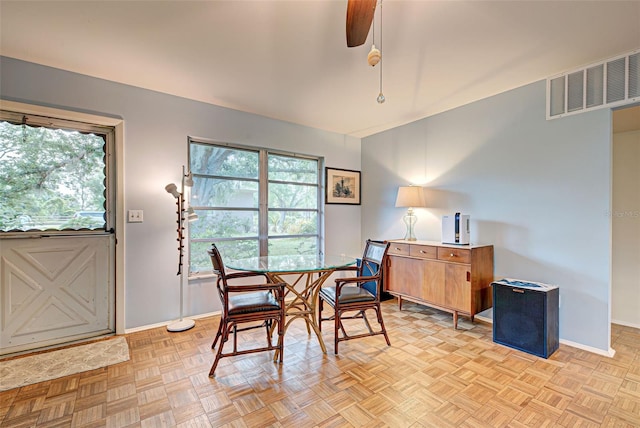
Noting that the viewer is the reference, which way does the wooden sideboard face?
facing the viewer and to the left of the viewer

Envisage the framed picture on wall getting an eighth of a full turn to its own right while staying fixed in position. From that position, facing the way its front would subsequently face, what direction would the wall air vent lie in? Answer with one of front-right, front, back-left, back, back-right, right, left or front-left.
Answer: front-left

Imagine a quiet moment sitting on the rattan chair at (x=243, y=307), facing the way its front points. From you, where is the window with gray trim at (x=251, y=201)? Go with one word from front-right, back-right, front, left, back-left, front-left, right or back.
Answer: left

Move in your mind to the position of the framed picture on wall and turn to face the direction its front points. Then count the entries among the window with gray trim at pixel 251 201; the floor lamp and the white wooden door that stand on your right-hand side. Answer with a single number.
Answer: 3

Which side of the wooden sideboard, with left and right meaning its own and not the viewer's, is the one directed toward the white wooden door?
front

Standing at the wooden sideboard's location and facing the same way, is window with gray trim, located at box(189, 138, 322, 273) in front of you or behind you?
in front

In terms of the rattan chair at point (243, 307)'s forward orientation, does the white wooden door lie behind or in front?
behind

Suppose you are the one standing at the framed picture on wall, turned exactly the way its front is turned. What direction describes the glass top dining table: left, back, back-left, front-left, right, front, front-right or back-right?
front-right

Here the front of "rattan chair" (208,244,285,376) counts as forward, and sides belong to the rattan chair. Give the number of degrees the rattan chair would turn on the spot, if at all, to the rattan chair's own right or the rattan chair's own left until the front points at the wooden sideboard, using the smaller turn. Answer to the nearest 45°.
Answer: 0° — it already faces it

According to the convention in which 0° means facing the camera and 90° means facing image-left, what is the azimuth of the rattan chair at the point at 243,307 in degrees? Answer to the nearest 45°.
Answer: approximately 270°

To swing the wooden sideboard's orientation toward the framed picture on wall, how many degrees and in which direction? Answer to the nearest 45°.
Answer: approximately 90° to its right

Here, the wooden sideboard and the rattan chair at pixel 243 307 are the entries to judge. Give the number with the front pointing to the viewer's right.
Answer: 1

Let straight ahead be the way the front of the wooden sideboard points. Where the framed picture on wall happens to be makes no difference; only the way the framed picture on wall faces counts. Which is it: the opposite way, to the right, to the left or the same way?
to the left

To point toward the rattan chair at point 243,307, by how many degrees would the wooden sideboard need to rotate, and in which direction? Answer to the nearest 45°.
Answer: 0° — it already faces it

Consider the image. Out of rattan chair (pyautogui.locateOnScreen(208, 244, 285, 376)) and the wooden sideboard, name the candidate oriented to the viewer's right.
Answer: the rattan chair
